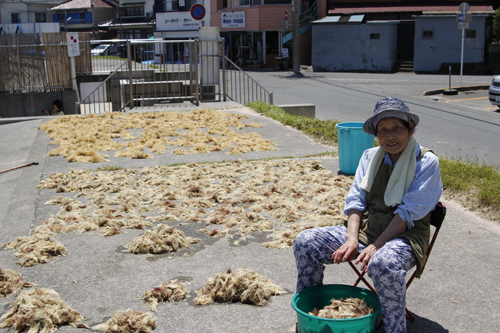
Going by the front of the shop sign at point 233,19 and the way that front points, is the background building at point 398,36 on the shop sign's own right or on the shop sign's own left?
on the shop sign's own left

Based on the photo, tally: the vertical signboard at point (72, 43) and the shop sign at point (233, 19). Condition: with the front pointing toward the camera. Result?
2

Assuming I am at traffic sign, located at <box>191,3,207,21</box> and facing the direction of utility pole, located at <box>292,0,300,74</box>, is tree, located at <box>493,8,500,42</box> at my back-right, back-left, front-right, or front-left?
front-right

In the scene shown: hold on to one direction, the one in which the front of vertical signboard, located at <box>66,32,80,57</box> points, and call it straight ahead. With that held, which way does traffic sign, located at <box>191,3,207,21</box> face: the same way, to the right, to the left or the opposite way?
the same way

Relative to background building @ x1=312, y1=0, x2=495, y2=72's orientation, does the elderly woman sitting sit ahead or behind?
ahead

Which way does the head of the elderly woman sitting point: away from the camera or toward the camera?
toward the camera

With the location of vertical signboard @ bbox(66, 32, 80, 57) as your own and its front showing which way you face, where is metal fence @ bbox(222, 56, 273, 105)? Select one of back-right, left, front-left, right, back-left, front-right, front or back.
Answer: left

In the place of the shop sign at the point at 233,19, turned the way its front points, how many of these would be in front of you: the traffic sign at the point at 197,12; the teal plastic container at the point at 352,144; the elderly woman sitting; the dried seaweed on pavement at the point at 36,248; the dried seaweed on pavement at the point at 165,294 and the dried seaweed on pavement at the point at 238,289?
6

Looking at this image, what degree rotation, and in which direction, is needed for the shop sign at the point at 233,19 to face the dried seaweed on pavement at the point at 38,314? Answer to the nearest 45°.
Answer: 0° — it already faces it

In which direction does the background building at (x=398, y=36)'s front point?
toward the camera

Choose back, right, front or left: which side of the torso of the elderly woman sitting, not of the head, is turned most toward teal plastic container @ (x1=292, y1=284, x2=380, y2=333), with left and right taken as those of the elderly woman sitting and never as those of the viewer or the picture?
front

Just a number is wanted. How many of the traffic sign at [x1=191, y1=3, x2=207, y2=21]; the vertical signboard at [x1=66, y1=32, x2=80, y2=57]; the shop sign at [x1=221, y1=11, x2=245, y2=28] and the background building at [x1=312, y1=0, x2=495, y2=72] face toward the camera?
4

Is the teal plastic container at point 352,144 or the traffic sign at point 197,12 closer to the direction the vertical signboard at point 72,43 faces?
the teal plastic container

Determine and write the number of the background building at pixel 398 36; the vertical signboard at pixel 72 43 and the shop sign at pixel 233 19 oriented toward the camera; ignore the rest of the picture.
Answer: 3

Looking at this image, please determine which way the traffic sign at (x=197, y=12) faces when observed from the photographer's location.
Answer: facing the viewer

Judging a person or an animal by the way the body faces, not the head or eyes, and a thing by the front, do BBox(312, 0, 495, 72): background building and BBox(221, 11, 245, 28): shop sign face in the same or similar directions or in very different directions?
same or similar directions

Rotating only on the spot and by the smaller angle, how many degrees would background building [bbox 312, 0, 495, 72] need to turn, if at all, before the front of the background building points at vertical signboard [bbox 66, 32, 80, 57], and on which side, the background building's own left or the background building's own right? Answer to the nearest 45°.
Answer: approximately 45° to the background building's own right

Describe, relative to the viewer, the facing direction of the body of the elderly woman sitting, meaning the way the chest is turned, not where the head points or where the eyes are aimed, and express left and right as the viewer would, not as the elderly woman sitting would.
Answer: facing the viewer and to the left of the viewer

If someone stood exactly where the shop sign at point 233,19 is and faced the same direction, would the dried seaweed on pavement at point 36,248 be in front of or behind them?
in front
